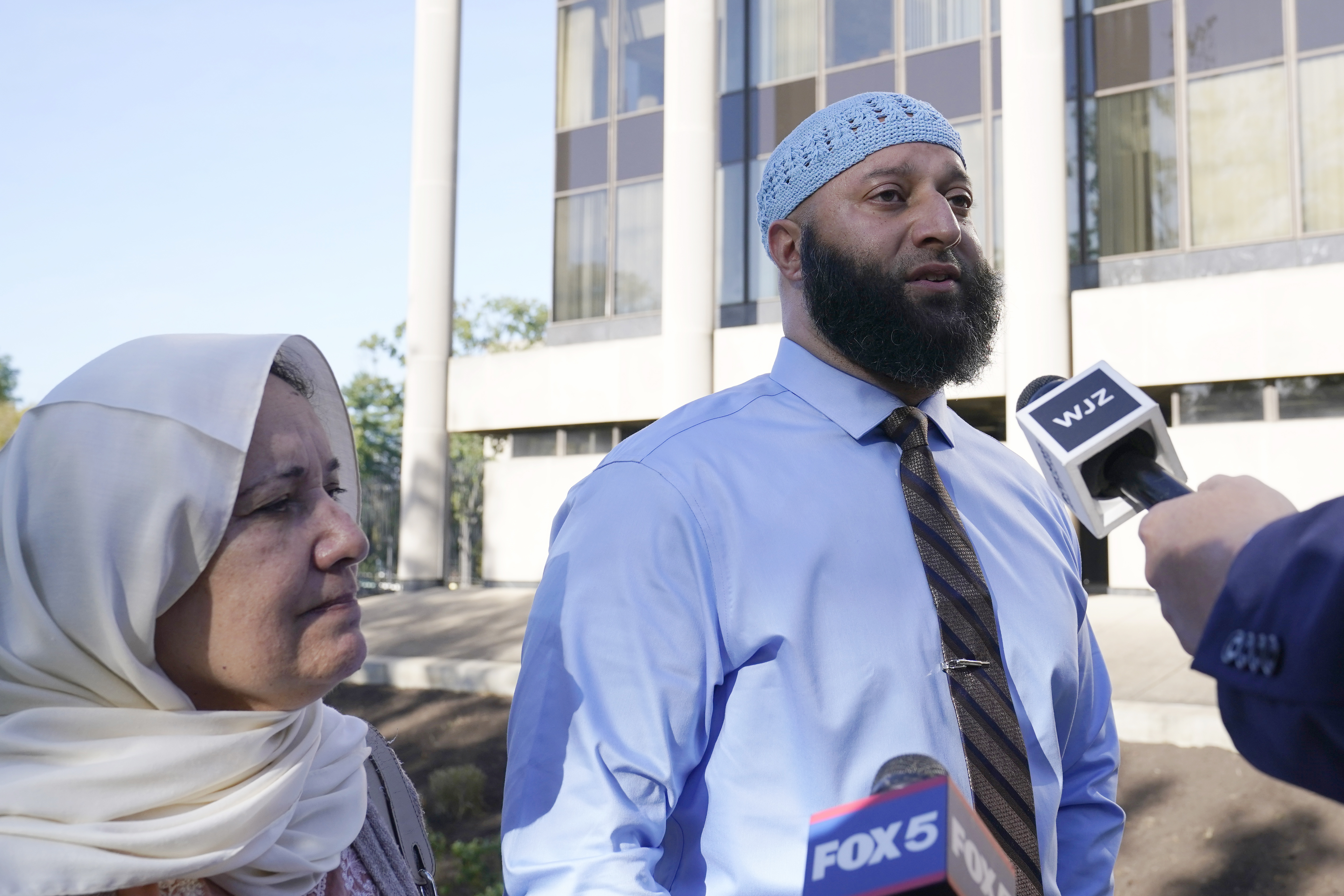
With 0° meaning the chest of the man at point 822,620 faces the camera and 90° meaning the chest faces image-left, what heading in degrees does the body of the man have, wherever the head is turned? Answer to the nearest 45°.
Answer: approximately 315°

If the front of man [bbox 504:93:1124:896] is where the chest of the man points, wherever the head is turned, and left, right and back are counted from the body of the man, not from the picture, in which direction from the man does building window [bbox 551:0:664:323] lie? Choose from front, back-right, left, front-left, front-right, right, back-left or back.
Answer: back-left

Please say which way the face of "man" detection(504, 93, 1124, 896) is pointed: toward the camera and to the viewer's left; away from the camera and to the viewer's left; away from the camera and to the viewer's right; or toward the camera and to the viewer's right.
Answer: toward the camera and to the viewer's right

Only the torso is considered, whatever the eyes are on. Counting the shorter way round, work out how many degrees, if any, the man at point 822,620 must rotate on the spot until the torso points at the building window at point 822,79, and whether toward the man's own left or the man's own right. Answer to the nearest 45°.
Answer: approximately 135° to the man's own left

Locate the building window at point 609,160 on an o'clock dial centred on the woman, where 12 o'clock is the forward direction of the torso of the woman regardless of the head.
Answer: The building window is roughly at 8 o'clock from the woman.

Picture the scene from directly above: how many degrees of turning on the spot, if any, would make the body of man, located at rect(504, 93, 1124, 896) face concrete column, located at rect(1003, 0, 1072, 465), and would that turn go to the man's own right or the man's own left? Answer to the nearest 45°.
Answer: approximately 135° to the man's own left

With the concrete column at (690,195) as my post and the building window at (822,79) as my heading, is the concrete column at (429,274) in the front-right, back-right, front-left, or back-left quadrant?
back-left

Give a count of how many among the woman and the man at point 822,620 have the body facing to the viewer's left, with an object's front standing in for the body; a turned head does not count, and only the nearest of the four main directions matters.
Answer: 0

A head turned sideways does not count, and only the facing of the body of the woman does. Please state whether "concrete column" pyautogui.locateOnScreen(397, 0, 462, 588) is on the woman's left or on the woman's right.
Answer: on the woman's left

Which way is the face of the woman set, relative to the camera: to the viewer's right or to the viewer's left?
to the viewer's right

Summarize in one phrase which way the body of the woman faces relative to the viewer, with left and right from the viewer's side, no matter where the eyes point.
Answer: facing the viewer and to the right of the viewer
